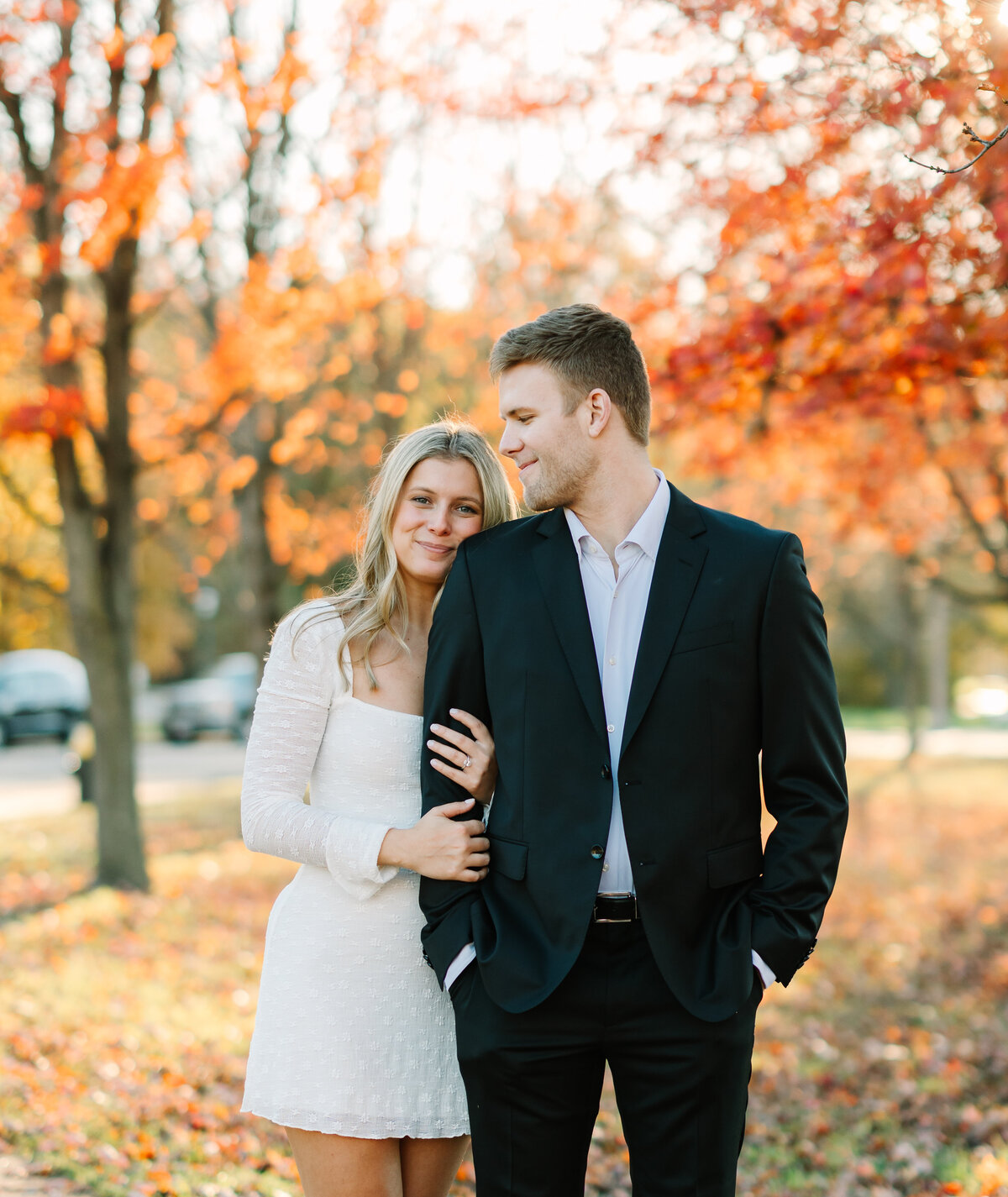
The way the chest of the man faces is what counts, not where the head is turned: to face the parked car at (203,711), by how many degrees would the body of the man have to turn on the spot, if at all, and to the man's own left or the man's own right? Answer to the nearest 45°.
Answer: approximately 180°

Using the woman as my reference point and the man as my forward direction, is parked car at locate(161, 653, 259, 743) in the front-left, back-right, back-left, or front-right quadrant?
back-left

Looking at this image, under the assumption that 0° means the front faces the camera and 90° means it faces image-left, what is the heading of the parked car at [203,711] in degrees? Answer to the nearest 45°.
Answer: approximately 45°

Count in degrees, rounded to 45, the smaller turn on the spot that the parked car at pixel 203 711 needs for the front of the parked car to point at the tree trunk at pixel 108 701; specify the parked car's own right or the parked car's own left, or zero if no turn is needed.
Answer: approximately 45° to the parked car's own left

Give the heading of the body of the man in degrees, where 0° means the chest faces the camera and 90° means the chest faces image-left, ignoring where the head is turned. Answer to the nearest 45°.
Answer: approximately 0°

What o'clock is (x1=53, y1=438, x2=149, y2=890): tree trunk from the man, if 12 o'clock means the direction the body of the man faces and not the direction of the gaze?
The tree trunk is roughly at 5 o'clock from the man.

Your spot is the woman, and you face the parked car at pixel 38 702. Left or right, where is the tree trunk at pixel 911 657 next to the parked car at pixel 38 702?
right

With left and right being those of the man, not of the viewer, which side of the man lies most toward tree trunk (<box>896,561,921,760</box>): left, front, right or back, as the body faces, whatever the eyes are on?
back
